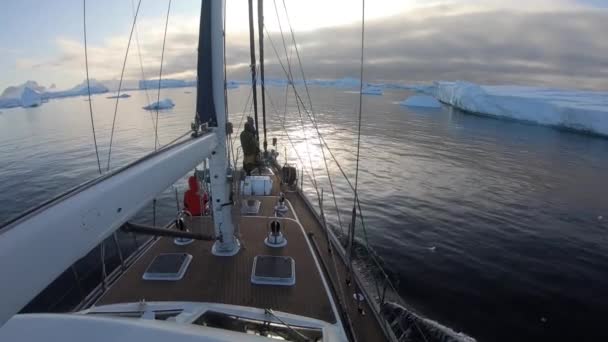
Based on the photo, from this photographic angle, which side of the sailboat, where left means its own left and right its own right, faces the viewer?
back
